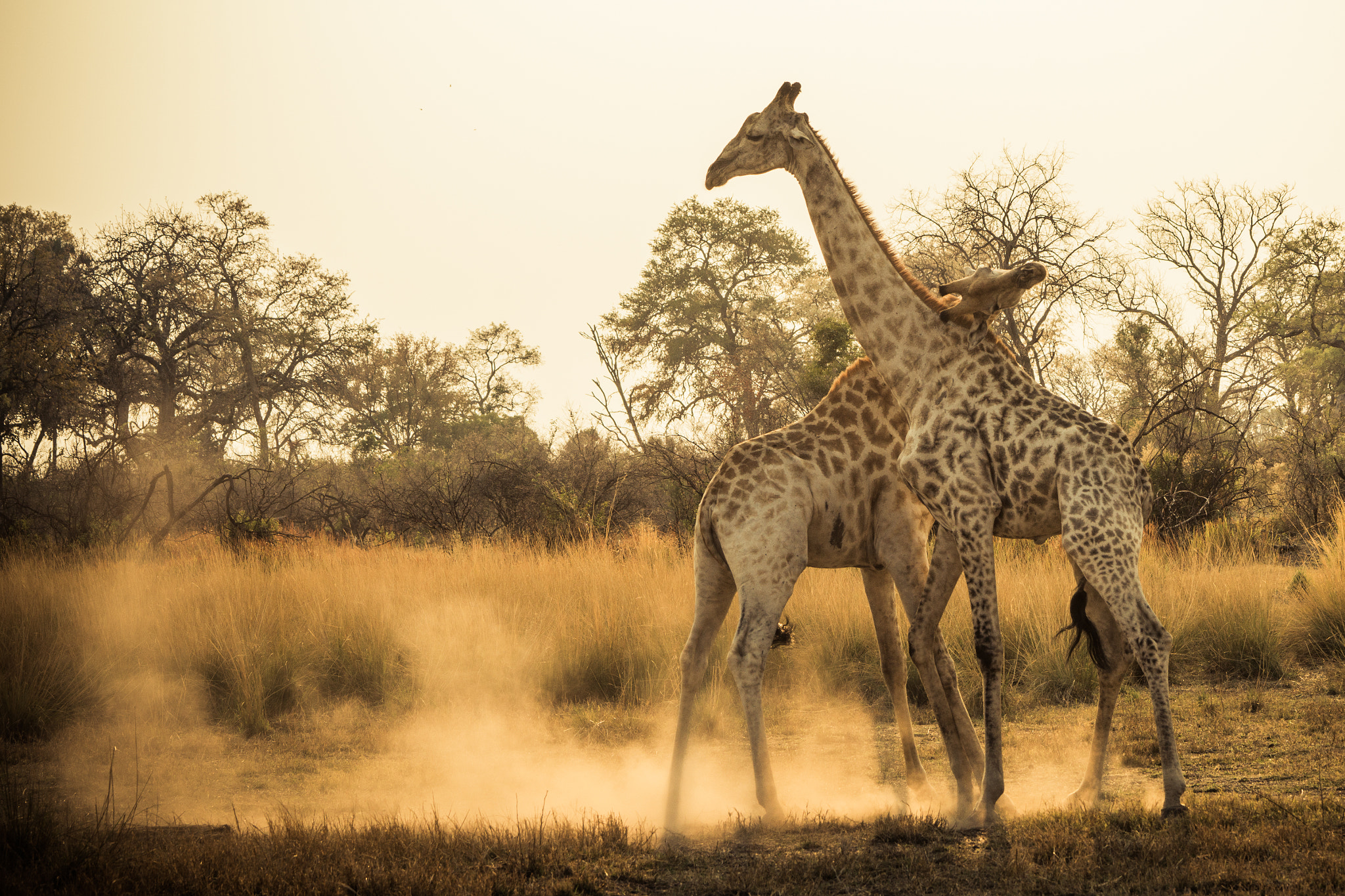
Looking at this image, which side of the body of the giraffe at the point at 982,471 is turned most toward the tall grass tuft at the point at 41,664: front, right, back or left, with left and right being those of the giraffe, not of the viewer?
front

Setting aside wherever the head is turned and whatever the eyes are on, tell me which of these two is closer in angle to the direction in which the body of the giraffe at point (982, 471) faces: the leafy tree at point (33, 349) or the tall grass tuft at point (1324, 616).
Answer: the leafy tree

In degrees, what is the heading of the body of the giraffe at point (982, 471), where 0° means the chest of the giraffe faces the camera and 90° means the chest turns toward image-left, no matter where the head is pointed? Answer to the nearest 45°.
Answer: approximately 90°

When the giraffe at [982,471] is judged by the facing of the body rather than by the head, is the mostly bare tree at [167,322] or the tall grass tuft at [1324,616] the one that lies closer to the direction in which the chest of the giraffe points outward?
the mostly bare tree

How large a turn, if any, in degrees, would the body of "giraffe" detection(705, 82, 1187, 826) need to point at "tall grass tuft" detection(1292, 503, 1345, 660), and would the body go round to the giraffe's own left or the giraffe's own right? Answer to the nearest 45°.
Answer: approximately 135° to the giraffe's own right

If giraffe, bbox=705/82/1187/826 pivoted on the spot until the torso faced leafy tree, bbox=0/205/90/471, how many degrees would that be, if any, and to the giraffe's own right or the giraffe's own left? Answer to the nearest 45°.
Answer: approximately 45° to the giraffe's own right

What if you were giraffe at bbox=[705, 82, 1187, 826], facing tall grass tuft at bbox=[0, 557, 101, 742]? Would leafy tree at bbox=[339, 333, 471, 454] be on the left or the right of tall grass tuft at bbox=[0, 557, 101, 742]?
right

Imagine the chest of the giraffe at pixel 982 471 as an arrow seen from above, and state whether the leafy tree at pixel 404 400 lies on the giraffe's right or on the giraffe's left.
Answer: on the giraffe's right
